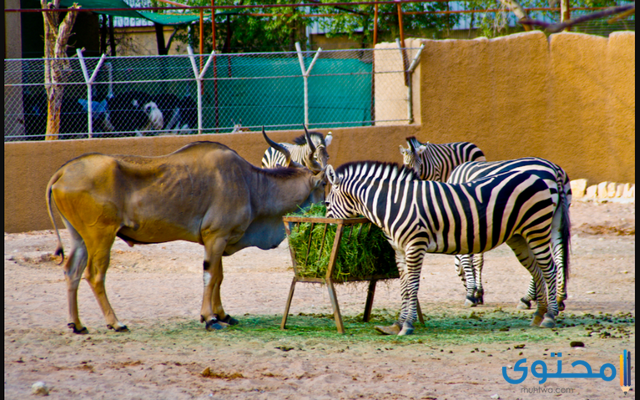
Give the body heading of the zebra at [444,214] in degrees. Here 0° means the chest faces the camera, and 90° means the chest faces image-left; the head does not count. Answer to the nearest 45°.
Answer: approximately 90°

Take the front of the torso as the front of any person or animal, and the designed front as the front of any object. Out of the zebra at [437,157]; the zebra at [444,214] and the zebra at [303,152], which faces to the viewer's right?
the zebra at [303,152]

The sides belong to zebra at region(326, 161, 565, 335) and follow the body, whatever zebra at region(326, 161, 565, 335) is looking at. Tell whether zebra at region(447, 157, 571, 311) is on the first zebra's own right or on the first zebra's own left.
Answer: on the first zebra's own right

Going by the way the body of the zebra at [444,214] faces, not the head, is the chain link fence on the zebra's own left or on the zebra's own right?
on the zebra's own right

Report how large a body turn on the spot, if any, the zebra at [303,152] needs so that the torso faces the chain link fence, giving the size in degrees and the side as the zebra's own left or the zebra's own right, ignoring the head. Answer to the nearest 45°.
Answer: approximately 135° to the zebra's own left

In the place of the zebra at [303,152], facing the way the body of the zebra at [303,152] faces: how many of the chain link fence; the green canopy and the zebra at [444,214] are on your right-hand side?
1

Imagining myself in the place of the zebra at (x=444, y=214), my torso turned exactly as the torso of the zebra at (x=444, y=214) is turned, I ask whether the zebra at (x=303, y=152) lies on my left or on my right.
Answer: on my right

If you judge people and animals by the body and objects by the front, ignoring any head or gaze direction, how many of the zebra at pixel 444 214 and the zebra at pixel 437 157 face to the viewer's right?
0

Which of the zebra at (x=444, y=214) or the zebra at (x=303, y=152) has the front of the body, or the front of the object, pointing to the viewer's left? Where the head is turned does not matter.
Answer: the zebra at (x=444, y=214)

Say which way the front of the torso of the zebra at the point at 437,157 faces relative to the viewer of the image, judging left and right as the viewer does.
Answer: facing to the left of the viewer

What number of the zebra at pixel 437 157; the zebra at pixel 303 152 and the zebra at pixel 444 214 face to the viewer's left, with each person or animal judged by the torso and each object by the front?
2

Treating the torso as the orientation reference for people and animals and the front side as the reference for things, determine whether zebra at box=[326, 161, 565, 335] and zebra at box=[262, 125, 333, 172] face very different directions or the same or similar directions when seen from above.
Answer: very different directions
